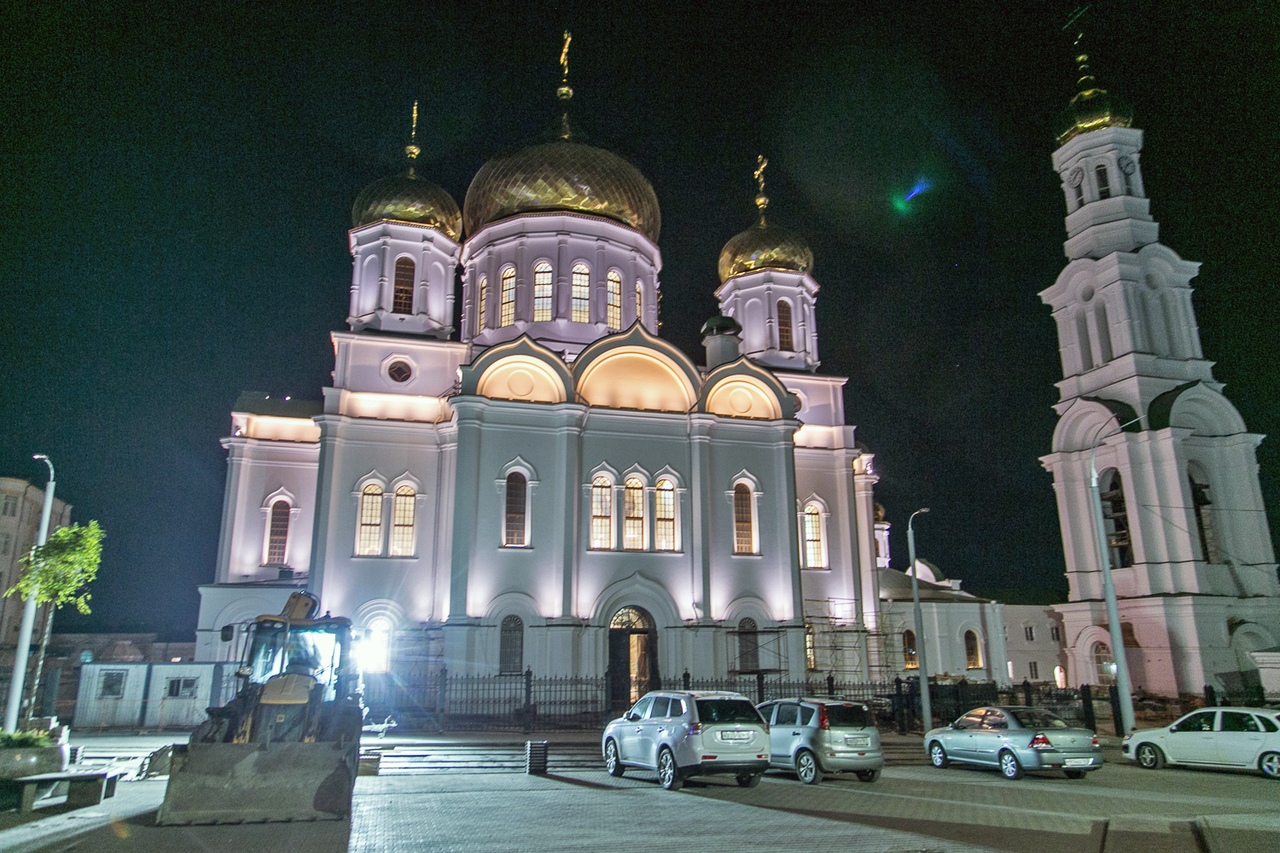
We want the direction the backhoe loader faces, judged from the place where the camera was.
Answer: facing the viewer

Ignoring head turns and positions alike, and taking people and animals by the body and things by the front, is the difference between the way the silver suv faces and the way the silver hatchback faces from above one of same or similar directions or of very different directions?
same or similar directions

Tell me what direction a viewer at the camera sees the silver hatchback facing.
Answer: facing away from the viewer and to the left of the viewer

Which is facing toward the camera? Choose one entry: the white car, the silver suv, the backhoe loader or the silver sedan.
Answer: the backhoe loader

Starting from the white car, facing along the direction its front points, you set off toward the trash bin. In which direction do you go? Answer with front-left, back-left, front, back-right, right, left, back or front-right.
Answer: front-left

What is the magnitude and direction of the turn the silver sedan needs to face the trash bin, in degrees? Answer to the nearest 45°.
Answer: approximately 45° to its left

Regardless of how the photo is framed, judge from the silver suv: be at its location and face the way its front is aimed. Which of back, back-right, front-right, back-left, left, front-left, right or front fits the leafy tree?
front-left

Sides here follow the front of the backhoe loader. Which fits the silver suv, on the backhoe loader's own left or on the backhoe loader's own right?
on the backhoe loader's own left

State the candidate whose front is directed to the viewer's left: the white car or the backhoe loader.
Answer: the white car

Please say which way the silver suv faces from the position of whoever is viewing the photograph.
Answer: facing away from the viewer and to the left of the viewer

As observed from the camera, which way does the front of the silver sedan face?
facing away from the viewer and to the left of the viewer

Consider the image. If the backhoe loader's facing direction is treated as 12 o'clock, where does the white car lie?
The white car is roughly at 9 o'clock from the backhoe loader.

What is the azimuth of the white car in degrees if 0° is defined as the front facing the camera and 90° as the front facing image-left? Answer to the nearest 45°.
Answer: approximately 90°

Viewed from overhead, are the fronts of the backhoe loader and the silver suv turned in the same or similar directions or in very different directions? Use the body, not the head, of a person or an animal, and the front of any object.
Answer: very different directions

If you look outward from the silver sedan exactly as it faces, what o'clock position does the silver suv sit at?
The silver suv is roughly at 9 o'clock from the silver sedan.
